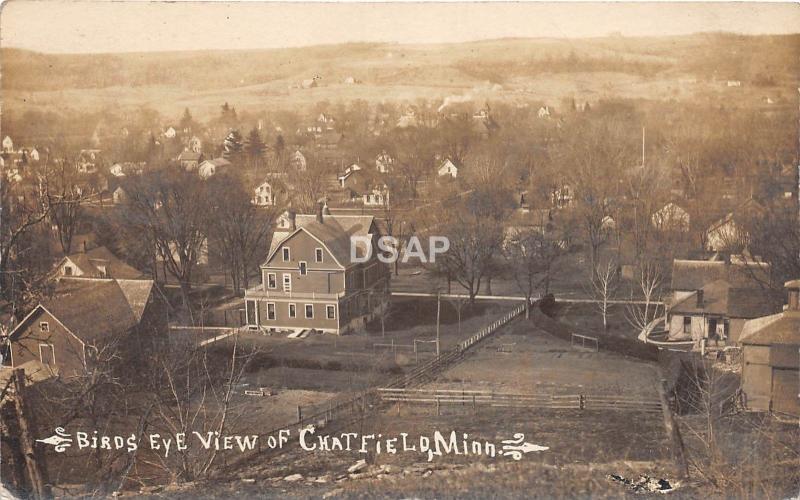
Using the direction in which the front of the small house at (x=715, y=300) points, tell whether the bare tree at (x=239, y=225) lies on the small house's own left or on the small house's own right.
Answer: on the small house's own right

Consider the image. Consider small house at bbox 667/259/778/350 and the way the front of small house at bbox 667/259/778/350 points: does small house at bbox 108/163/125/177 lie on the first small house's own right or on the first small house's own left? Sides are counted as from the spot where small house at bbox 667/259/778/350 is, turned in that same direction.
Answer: on the first small house's own right

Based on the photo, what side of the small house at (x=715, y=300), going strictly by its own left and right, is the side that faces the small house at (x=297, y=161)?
back

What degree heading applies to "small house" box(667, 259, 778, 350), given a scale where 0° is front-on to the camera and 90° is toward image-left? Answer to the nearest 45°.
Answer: approximately 0°

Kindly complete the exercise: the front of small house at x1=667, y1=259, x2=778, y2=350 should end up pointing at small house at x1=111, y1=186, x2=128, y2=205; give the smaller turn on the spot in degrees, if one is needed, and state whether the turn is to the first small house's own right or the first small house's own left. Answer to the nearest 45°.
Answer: approximately 90° to the first small house's own right

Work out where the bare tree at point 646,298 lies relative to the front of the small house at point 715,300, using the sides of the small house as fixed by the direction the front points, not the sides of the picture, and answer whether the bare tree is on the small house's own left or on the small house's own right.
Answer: on the small house's own right

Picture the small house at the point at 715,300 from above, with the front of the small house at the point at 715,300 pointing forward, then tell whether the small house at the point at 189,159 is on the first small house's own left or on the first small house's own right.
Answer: on the first small house's own right

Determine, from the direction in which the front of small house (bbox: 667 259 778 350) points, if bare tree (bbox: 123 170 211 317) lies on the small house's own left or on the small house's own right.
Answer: on the small house's own right
